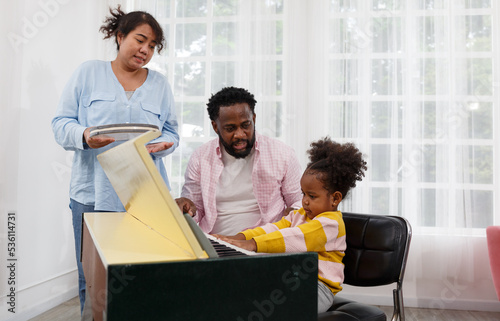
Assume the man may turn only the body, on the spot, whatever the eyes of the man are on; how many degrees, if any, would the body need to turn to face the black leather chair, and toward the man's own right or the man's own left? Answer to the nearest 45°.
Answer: approximately 45° to the man's own left

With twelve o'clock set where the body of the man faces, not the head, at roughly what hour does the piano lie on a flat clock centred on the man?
The piano is roughly at 12 o'clock from the man.

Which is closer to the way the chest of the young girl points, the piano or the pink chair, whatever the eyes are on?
the piano

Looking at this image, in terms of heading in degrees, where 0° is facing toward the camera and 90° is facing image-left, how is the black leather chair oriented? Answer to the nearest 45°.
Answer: approximately 45°

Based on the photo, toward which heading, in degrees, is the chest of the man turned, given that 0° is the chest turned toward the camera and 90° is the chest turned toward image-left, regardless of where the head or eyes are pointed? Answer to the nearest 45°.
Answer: approximately 0°

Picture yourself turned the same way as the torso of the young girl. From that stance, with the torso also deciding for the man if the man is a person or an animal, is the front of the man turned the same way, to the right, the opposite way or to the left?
to the left

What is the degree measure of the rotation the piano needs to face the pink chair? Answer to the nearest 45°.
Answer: approximately 45° to its left

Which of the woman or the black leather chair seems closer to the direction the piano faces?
the black leather chair

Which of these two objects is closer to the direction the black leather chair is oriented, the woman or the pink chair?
the woman

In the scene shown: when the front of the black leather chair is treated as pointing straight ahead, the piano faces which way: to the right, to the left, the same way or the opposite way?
the opposite way

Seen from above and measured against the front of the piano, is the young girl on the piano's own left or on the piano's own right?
on the piano's own right

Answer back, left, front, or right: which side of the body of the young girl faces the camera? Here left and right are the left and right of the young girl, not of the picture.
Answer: left

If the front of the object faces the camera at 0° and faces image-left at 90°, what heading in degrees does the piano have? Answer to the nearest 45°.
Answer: approximately 270°
